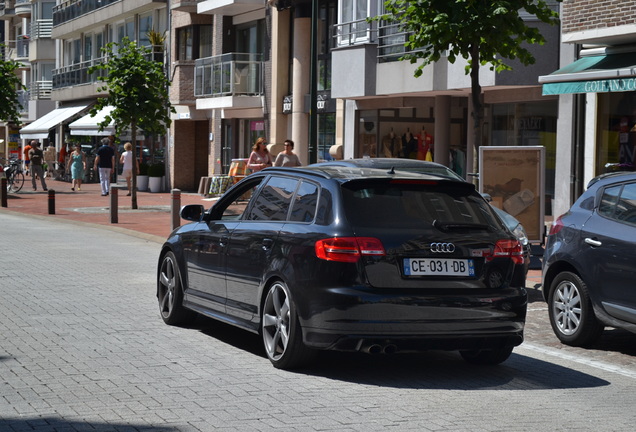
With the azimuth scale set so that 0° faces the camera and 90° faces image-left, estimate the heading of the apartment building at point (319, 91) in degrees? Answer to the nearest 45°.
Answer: approximately 45°

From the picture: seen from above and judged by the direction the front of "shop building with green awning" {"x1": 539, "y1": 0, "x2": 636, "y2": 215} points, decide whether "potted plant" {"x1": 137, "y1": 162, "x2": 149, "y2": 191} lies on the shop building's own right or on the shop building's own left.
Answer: on the shop building's own right

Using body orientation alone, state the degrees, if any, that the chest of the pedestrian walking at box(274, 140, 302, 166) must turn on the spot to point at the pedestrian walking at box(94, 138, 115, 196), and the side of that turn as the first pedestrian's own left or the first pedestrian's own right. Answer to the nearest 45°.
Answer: approximately 135° to the first pedestrian's own right

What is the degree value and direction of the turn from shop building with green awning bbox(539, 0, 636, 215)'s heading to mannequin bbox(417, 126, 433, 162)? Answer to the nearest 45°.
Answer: approximately 90° to its right

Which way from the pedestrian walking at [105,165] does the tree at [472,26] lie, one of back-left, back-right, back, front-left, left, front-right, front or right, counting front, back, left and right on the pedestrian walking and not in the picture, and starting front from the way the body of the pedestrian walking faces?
back

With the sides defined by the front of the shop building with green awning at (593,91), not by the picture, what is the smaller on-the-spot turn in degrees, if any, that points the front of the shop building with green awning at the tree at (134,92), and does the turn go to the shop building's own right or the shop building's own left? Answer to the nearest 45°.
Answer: approximately 90° to the shop building's own right

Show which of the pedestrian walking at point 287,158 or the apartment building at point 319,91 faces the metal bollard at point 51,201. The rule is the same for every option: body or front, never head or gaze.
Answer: the apartment building
